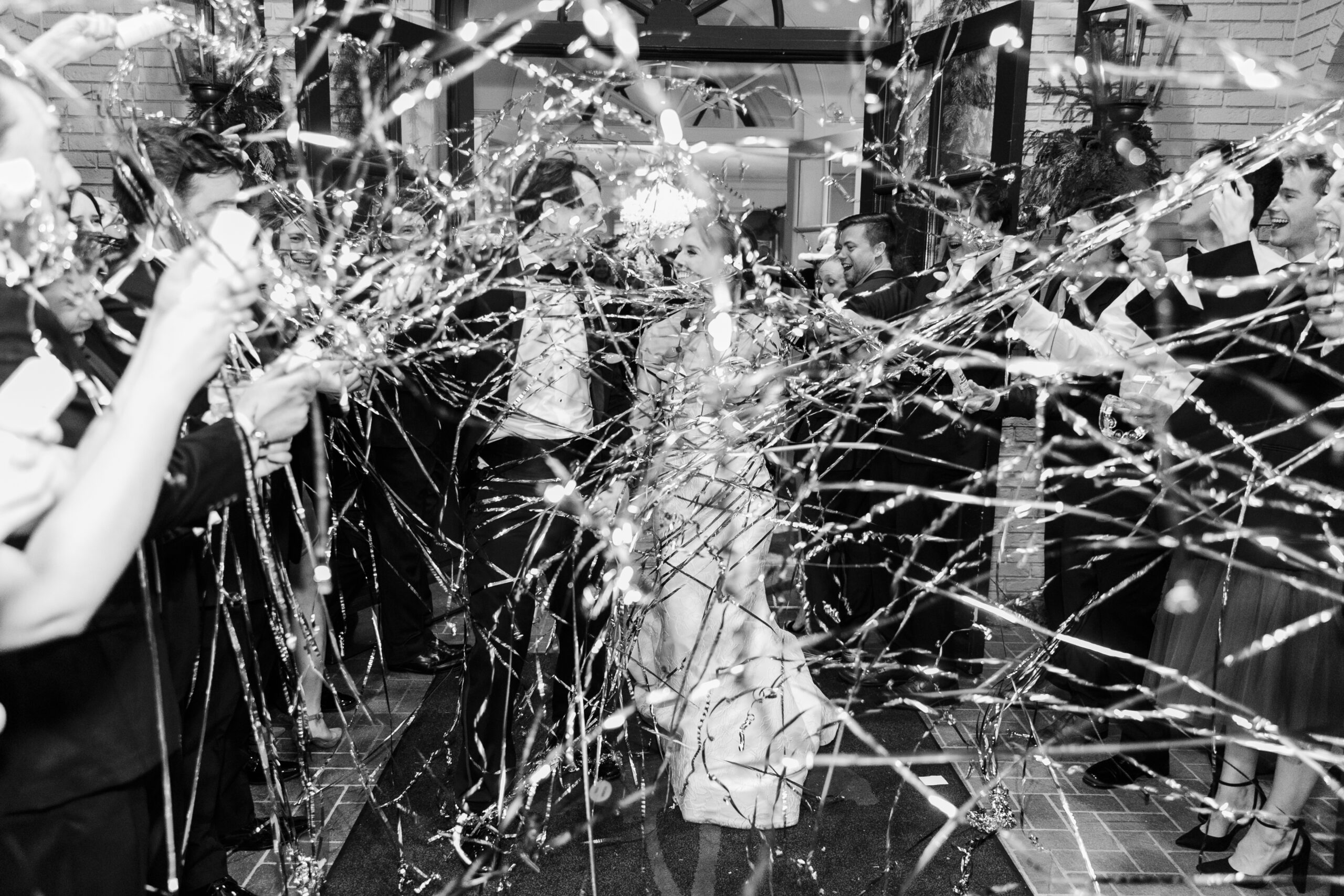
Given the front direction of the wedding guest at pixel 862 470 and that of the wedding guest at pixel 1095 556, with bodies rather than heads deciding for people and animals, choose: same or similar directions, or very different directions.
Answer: same or similar directions

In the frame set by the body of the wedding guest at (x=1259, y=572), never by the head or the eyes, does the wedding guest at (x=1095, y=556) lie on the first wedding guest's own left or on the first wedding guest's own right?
on the first wedding guest's own right

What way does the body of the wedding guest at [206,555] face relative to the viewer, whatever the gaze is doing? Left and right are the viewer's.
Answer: facing to the right of the viewer

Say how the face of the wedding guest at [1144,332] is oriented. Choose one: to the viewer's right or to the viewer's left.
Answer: to the viewer's left

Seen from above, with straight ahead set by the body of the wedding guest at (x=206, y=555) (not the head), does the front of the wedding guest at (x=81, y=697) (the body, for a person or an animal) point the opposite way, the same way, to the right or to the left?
the same way

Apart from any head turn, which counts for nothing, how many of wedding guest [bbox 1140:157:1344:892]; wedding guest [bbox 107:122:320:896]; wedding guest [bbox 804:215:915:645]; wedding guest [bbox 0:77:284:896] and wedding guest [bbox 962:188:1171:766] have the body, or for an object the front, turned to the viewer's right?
2

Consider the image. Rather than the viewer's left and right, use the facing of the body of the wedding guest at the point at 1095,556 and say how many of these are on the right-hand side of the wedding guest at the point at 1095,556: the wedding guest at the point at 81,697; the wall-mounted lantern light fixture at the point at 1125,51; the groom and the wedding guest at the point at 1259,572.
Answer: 1

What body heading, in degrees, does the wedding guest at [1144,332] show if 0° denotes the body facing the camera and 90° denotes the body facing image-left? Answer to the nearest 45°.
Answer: approximately 90°

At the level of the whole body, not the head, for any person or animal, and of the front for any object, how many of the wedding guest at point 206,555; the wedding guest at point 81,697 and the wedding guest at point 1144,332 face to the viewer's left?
1

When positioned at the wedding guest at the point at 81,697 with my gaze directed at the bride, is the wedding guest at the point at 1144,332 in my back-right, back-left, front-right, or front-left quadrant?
front-right

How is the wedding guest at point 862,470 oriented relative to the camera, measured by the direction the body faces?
to the viewer's left

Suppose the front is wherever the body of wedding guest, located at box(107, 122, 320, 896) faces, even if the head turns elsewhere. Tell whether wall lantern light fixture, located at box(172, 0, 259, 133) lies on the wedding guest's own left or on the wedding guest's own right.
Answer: on the wedding guest's own left

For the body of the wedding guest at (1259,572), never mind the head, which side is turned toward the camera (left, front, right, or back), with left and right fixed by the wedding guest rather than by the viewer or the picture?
left

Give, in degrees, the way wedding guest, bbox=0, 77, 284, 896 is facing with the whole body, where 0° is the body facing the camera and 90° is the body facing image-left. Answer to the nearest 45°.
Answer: approximately 270°
